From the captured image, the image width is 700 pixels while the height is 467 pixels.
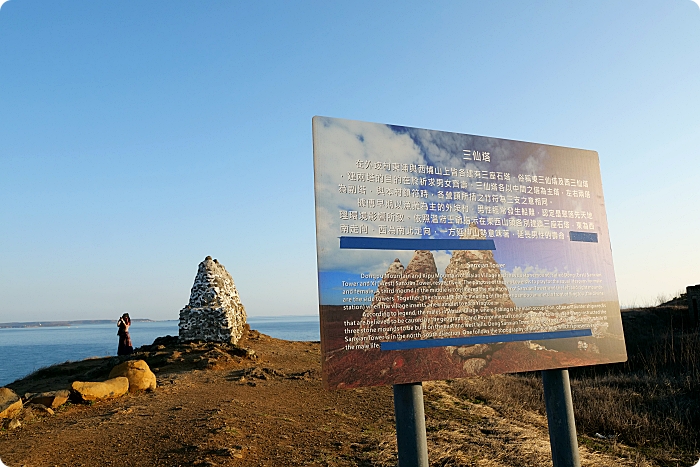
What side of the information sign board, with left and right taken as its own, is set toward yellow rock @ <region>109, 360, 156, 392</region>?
back

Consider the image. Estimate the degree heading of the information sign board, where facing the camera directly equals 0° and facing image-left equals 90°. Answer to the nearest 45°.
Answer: approximately 315°

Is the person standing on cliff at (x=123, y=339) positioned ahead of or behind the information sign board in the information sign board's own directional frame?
behind

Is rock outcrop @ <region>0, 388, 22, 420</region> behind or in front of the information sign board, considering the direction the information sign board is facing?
behind

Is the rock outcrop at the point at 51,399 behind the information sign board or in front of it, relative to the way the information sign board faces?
behind

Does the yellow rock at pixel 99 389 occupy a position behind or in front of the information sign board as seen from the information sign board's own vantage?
behind

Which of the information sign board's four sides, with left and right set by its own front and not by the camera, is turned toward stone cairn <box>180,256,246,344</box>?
back

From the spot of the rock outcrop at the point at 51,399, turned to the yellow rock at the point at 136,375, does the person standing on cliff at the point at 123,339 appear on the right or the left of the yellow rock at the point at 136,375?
left

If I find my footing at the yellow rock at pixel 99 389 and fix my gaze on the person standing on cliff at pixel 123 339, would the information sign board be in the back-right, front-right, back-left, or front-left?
back-right

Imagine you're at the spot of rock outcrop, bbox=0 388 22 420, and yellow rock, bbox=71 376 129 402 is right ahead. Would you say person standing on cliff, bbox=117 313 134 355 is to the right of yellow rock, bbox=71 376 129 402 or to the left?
left
